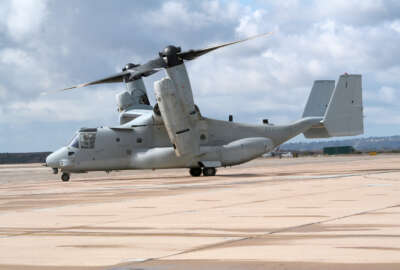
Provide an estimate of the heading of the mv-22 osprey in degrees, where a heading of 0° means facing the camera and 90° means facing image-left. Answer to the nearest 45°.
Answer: approximately 90°
